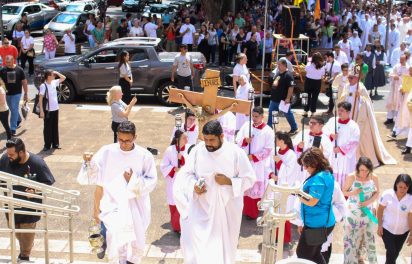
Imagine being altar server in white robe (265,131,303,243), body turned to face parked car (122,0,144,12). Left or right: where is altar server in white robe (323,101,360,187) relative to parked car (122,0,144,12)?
right

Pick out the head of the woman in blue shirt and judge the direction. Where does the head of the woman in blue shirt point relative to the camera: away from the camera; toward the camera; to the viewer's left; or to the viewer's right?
to the viewer's left

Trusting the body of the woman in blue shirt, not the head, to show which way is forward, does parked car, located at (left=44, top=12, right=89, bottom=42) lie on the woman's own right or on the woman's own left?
on the woman's own right

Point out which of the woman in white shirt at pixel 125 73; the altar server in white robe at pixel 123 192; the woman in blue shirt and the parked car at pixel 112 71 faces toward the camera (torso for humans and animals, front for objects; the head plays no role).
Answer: the altar server in white robe

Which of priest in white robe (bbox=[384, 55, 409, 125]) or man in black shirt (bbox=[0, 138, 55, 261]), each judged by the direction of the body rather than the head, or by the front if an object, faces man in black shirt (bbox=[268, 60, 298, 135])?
the priest in white robe

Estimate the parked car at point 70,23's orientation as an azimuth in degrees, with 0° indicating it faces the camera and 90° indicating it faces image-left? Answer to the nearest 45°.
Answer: approximately 45°

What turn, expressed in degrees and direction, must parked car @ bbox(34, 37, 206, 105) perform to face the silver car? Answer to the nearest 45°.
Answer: approximately 90° to its right

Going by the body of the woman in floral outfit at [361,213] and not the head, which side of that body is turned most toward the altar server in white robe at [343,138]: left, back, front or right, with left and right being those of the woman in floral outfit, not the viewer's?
back

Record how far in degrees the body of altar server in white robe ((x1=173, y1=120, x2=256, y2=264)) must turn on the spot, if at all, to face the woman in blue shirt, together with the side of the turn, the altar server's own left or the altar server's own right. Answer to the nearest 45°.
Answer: approximately 90° to the altar server's own left

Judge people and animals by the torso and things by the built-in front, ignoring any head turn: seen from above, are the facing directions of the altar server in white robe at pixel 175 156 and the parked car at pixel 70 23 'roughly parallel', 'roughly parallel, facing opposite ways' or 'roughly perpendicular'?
roughly perpendicular
